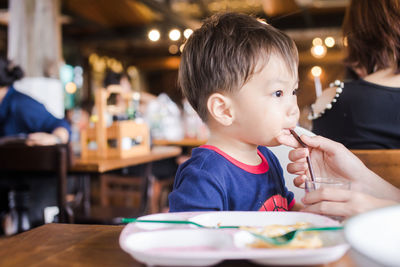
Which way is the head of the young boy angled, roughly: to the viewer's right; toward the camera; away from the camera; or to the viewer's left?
to the viewer's right

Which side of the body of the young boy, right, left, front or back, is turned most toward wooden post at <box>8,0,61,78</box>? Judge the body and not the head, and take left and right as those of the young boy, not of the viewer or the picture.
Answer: back

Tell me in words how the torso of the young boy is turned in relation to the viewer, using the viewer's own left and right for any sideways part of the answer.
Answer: facing the viewer and to the right of the viewer

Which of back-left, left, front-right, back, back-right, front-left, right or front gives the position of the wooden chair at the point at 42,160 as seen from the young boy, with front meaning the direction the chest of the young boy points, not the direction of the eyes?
back

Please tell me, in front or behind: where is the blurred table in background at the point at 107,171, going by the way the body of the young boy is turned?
behind

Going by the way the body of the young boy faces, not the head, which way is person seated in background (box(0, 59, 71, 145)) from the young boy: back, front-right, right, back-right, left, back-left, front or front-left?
back

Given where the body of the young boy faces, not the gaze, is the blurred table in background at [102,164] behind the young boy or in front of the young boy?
behind
